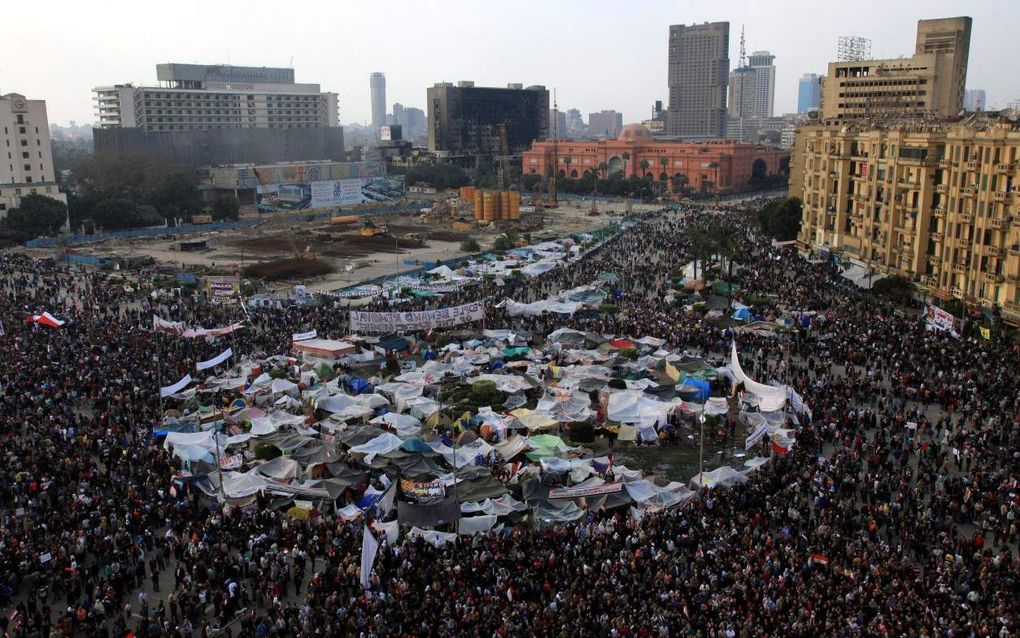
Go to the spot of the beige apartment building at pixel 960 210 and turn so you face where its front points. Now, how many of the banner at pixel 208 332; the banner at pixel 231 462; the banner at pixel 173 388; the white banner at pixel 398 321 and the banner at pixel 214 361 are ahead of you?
5

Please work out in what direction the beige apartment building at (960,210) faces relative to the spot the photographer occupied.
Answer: facing the viewer and to the left of the viewer

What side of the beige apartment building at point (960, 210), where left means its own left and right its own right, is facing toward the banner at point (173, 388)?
front

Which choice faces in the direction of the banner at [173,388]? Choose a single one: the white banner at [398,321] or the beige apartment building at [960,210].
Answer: the beige apartment building

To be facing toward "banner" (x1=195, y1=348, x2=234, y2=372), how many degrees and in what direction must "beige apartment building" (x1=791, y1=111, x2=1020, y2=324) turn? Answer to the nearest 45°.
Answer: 0° — it already faces it

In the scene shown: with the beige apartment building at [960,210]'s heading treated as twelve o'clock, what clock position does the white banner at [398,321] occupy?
The white banner is roughly at 12 o'clock from the beige apartment building.

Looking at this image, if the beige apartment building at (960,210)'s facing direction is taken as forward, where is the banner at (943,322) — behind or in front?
in front

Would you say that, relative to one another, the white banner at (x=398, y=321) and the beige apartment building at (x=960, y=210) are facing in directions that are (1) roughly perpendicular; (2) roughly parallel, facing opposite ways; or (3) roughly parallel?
roughly perpendicular
